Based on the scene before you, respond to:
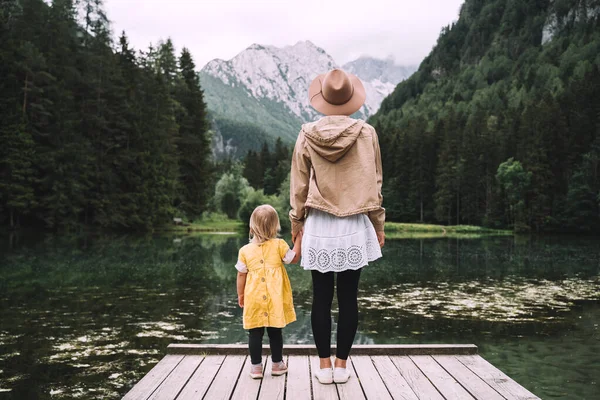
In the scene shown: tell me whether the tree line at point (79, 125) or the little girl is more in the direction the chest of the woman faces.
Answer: the tree line

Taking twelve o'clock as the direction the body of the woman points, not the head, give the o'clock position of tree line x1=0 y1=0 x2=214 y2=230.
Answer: The tree line is roughly at 11 o'clock from the woman.

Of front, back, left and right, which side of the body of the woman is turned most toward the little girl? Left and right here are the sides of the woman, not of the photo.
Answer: left

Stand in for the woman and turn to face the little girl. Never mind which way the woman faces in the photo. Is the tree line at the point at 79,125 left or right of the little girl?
right

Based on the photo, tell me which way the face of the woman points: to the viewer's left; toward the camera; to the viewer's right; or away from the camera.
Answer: away from the camera

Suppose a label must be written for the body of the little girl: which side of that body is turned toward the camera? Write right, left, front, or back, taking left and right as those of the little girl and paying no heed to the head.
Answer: back

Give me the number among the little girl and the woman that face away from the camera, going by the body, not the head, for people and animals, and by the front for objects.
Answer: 2

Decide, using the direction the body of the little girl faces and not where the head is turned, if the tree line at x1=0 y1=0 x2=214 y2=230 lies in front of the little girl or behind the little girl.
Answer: in front

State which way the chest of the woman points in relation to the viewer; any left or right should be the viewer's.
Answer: facing away from the viewer
